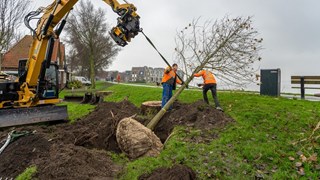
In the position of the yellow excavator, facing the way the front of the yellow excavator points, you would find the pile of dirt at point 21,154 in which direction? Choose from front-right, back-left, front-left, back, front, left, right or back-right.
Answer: front-right

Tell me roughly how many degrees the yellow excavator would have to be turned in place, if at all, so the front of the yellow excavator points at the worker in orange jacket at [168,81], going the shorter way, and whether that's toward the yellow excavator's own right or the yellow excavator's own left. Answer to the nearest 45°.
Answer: approximately 45° to the yellow excavator's own left

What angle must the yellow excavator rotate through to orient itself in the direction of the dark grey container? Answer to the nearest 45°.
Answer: approximately 45° to its left

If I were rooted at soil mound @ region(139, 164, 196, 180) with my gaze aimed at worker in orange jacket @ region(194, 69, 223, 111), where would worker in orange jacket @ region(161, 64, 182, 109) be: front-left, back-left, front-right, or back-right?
front-left

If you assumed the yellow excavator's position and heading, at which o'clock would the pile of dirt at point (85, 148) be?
The pile of dirt is roughly at 1 o'clock from the yellow excavator.

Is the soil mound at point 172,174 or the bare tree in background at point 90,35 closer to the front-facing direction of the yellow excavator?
the soil mound

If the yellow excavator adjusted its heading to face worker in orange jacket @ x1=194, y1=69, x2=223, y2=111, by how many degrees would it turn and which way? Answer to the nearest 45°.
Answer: approximately 45° to its left

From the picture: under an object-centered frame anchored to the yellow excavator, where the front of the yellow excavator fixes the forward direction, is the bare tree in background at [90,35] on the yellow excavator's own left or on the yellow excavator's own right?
on the yellow excavator's own left

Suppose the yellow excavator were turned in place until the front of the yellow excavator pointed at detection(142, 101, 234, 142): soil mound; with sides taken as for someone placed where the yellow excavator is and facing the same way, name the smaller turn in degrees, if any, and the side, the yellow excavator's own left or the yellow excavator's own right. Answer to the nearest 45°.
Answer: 0° — it already faces it

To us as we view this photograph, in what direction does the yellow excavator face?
facing the viewer and to the right of the viewer

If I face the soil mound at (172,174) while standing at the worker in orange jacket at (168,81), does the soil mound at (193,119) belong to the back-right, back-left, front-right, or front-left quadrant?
front-left

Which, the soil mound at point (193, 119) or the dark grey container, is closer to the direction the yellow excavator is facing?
the soil mound

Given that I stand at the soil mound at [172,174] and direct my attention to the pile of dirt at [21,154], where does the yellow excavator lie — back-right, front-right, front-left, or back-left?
front-right
